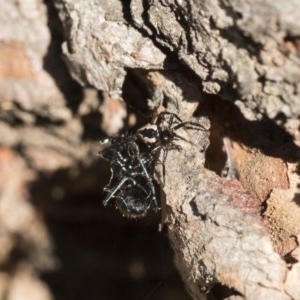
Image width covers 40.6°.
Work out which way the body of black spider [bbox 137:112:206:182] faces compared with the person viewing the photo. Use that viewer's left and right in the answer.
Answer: facing to the right of the viewer
